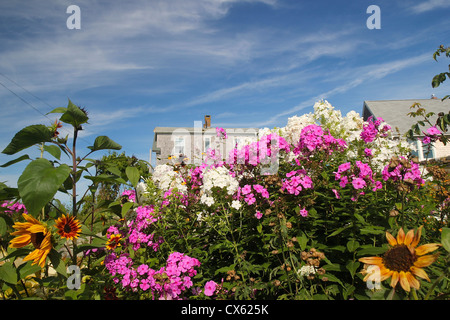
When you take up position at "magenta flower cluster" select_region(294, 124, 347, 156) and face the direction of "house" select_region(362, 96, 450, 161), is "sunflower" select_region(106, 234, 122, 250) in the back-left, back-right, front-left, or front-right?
back-left

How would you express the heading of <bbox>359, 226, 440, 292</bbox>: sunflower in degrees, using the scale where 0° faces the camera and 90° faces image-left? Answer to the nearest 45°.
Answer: approximately 0°

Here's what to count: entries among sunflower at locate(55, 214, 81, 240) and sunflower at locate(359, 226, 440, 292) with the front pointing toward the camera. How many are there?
2

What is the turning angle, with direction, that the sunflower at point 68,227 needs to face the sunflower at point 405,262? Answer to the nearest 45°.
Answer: approximately 45° to its left

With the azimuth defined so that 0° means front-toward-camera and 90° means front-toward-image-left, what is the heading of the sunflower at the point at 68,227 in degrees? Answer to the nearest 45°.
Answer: approximately 0°

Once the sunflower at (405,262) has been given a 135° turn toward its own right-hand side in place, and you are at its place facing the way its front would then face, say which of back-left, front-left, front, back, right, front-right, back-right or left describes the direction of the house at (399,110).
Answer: front-right
